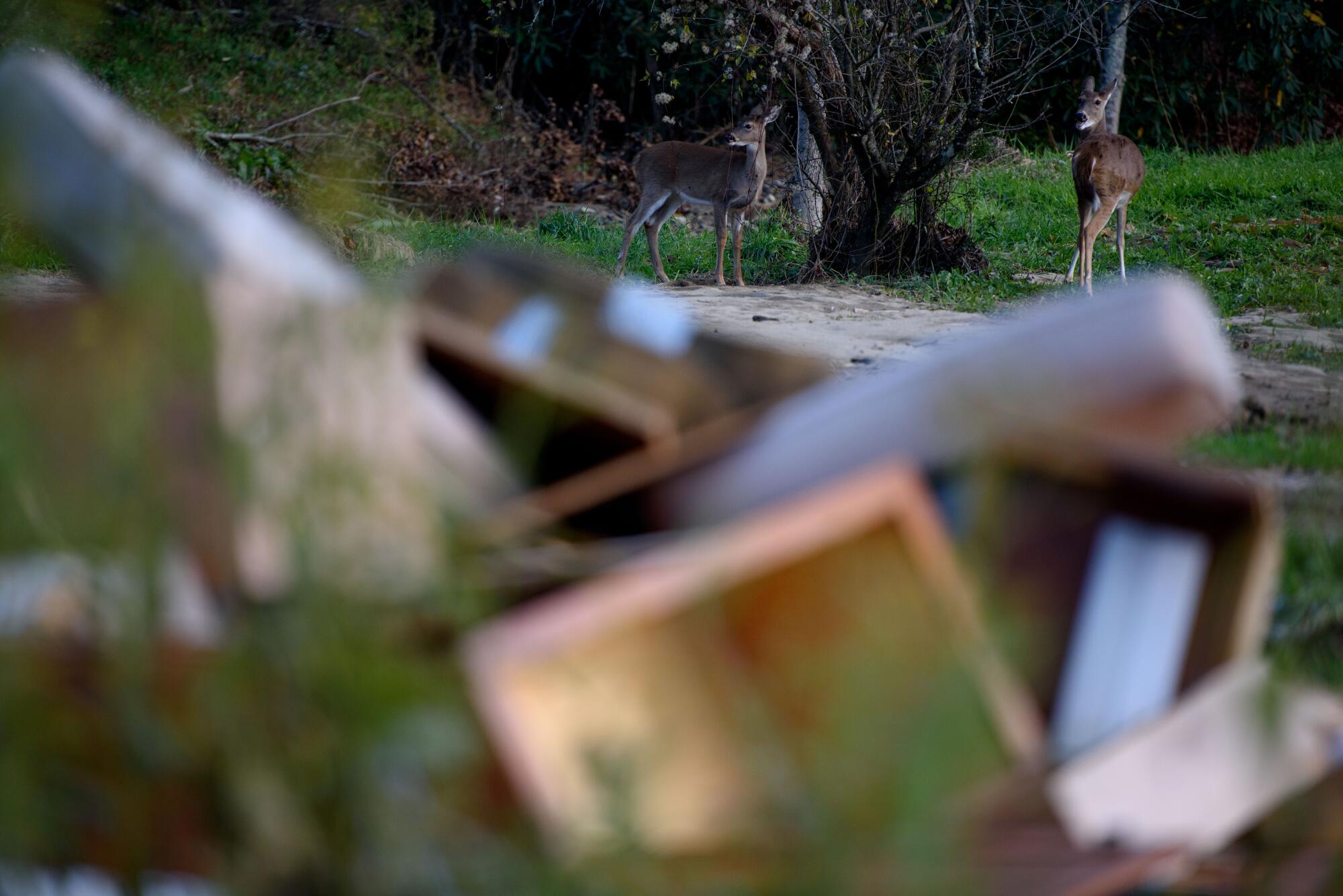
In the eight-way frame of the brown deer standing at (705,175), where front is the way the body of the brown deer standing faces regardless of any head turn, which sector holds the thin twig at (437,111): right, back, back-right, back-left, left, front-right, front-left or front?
back-left

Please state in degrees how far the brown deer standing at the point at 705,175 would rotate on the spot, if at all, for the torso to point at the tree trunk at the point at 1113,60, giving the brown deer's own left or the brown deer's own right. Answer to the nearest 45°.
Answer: approximately 45° to the brown deer's own left

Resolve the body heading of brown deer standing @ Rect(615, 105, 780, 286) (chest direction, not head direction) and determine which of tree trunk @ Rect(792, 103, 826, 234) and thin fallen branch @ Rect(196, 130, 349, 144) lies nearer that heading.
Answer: the tree trunk

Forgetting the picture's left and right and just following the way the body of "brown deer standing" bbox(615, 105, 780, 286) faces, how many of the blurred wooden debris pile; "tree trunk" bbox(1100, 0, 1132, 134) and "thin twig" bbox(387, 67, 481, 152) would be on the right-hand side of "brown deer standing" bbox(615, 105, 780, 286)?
1

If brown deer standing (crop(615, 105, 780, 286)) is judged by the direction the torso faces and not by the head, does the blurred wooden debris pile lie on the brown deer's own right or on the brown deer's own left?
on the brown deer's own right

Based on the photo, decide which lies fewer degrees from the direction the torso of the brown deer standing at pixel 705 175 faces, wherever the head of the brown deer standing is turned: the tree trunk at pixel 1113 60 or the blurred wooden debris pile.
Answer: the tree trunk

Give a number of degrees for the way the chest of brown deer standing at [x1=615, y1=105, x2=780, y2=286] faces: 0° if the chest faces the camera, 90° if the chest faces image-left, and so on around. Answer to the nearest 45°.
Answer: approximately 270°

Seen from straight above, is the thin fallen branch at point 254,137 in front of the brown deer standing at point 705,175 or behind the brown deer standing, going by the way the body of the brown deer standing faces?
behind
